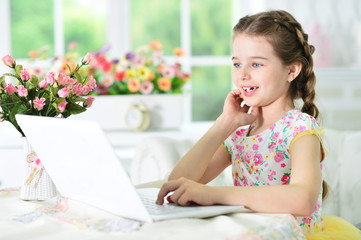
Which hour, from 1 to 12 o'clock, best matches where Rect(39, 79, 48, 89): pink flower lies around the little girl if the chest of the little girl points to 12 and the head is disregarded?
The pink flower is roughly at 1 o'clock from the little girl.

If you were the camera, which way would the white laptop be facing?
facing away from the viewer and to the right of the viewer

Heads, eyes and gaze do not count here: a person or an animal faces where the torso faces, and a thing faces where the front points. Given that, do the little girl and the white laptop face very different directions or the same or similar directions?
very different directions

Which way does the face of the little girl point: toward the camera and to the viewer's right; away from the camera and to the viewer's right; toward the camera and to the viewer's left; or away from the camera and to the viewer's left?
toward the camera and to the viewer's left

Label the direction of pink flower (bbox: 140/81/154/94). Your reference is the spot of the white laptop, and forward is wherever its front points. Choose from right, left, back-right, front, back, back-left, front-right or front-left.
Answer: front-left

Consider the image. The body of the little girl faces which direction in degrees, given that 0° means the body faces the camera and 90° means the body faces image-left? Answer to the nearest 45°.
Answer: approximately 45°
